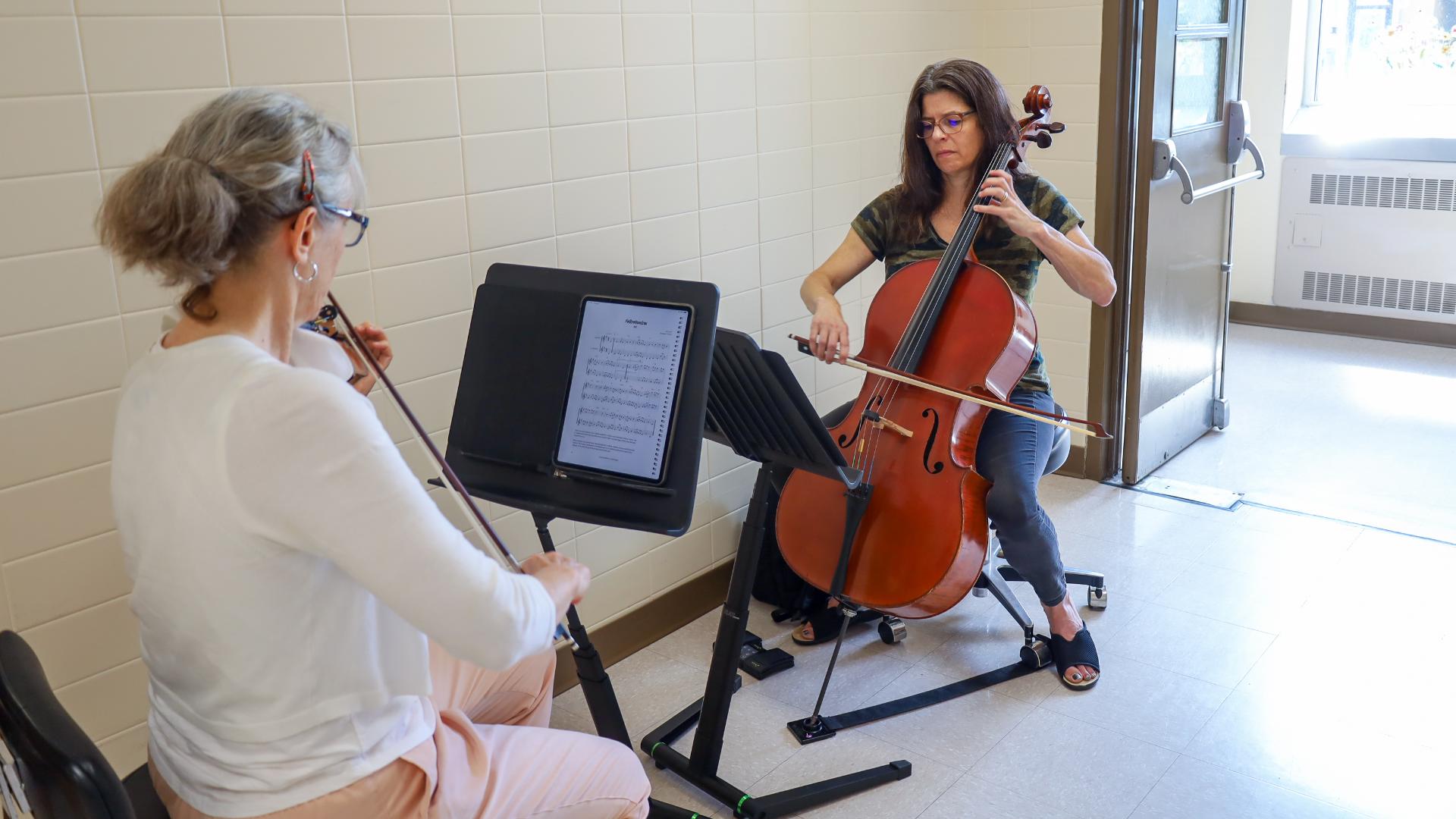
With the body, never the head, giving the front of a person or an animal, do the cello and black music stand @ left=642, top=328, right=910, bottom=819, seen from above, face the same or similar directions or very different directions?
very different directions

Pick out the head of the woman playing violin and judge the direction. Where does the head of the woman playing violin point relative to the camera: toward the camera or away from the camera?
away from the camera

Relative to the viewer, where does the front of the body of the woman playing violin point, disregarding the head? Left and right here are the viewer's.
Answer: facing away from the viewer and to the right of the viewer

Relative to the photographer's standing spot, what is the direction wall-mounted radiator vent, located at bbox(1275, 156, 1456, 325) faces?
facing the viewer

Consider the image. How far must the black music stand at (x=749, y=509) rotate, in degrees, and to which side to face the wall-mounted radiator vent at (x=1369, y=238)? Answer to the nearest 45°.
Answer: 0° — it already faces it

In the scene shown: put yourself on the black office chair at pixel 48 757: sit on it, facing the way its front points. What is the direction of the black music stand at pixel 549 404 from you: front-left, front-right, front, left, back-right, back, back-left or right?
front

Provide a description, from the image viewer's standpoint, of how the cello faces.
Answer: facing the viewer and to the left of the viewer

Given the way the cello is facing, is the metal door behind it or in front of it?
behind

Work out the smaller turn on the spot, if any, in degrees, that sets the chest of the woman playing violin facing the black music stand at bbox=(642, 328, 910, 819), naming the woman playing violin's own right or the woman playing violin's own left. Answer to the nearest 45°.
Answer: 0° — they already face it

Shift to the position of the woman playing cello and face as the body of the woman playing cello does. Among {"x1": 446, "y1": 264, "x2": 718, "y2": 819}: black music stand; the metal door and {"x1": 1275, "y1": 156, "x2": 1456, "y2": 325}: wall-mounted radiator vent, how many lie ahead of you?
1

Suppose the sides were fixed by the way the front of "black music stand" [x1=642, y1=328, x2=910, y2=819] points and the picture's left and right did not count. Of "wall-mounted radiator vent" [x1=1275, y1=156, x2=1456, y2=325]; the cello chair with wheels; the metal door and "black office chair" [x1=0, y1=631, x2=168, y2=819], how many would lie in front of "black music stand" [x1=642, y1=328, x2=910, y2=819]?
3

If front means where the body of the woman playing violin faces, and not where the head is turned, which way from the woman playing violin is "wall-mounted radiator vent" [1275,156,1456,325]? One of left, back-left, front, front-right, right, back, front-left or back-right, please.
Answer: front

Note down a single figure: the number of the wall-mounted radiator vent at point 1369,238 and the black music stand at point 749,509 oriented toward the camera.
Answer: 1

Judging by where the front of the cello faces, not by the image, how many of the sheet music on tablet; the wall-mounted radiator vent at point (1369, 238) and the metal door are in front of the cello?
1

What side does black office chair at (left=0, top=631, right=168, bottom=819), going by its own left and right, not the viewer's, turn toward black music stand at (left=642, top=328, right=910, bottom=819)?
front

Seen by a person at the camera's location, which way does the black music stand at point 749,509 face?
facing away from the viewer and to the right of the viewer

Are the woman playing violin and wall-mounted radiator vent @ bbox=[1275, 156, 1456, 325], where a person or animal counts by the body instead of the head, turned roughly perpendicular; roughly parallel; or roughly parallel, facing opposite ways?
roughly parallel, facing opposite ways

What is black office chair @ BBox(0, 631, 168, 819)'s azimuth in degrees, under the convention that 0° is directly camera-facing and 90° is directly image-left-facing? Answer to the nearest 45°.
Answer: approximately 225°

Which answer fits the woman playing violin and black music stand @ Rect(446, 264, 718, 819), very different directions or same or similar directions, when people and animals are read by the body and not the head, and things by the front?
very different directions

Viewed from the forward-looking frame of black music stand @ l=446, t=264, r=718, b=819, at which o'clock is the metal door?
The metal door is roughly at 6 o'clock from the black music stand.
